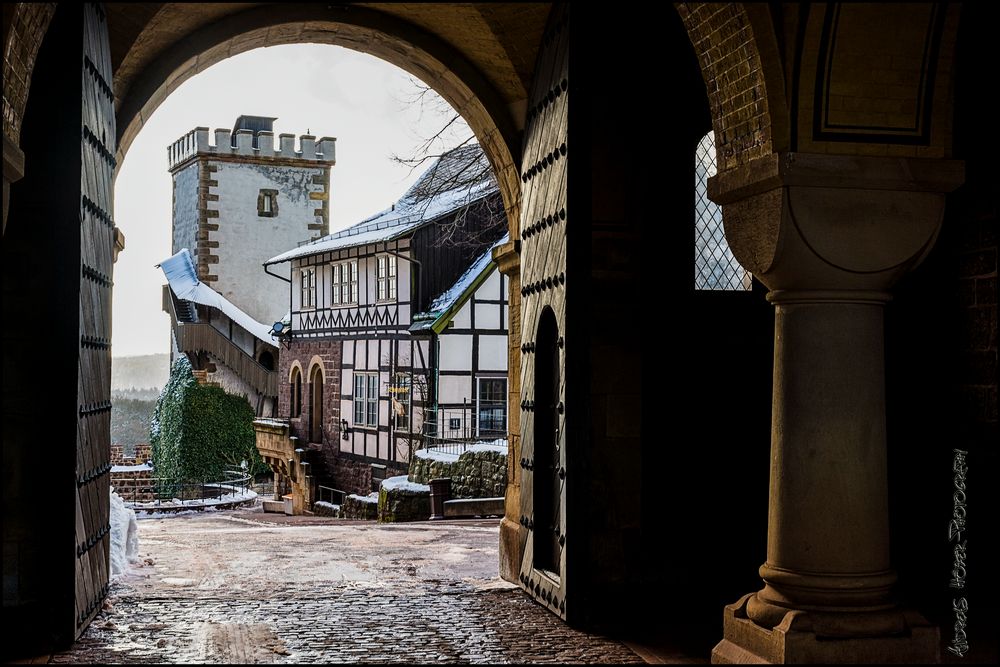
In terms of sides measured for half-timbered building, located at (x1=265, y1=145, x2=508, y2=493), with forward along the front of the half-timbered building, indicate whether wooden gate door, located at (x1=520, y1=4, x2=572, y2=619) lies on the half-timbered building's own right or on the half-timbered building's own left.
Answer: on the half-timbered building's own left

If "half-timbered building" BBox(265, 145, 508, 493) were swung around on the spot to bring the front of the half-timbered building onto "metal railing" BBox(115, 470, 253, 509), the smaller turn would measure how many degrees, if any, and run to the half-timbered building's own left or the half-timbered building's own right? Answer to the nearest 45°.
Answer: approximately 90° to the half-timbered building's own right

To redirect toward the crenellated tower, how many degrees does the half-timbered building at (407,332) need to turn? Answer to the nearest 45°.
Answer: approximately 135° to its right

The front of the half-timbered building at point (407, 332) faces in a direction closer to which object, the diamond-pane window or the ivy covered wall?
the diamond-pane window

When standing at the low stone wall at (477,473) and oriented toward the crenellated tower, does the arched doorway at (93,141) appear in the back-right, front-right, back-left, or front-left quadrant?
back-left

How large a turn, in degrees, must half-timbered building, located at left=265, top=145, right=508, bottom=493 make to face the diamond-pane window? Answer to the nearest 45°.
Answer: approximately 45° to its left

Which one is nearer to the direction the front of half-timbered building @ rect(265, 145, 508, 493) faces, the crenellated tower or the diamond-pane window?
the diamond-pane window

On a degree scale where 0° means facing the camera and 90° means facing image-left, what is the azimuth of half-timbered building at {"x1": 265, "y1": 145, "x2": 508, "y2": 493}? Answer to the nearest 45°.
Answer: approximately 45°

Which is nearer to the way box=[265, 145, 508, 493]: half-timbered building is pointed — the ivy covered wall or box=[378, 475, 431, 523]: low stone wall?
the low stone wall

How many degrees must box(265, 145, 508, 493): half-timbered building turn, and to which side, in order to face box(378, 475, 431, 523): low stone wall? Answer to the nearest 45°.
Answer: approximately 45° to its left

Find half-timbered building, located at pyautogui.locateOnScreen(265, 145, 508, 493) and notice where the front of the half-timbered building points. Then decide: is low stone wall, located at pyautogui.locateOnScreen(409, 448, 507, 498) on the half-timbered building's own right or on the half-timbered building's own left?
on the half-timbered building's own left

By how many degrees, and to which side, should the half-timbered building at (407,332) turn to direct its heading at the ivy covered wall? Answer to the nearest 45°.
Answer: approximately 90° to its right

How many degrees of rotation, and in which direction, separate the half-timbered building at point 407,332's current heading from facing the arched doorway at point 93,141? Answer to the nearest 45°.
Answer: approximately 45° to its left
